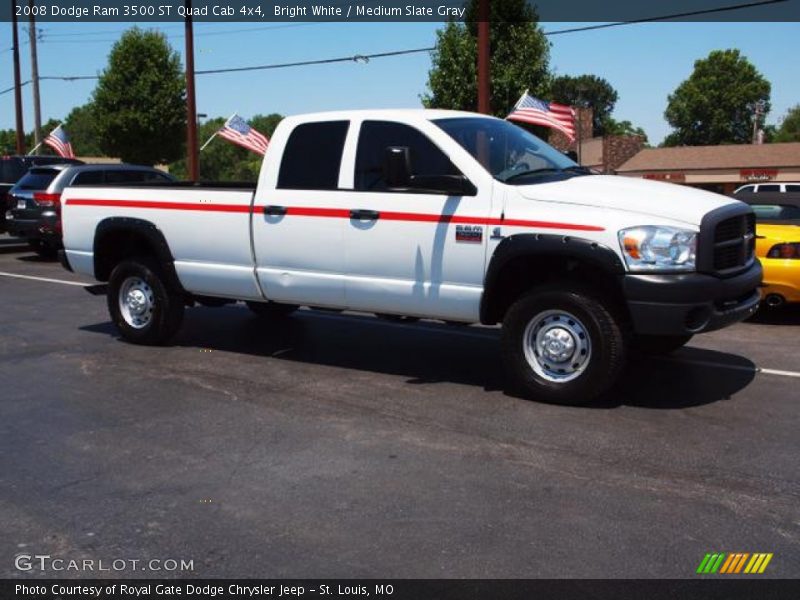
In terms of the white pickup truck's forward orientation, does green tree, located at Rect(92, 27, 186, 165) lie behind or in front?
behind

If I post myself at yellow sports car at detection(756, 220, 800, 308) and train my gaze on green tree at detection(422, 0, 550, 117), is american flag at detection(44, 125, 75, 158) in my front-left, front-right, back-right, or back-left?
front-left

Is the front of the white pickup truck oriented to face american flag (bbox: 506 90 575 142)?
no

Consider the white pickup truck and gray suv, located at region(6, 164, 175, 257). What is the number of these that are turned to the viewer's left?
0

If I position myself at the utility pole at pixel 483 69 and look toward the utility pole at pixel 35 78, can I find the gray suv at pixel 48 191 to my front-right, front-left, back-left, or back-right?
front-left

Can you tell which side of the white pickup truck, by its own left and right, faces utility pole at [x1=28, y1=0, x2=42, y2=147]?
back

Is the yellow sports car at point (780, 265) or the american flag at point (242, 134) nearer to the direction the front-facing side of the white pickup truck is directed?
the yellow sports car

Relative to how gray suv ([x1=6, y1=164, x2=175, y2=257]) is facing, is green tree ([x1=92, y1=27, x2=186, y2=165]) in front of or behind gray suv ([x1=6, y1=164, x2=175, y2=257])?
in front

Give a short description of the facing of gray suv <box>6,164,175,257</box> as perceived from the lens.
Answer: facing away from the viewer and to the right of the viewer

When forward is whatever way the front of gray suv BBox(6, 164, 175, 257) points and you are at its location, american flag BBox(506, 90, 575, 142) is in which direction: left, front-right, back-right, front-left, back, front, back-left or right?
front-right

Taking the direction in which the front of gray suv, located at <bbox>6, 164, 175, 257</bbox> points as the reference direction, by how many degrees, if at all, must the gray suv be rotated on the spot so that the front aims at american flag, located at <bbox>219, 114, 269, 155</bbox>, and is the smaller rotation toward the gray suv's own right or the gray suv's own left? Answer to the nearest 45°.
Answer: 0° — it already faces it

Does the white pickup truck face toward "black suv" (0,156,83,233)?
no

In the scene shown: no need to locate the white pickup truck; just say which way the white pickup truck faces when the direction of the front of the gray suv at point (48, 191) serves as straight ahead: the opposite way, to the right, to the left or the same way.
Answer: to the right

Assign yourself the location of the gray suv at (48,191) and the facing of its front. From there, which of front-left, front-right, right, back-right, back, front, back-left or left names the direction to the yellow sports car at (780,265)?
right

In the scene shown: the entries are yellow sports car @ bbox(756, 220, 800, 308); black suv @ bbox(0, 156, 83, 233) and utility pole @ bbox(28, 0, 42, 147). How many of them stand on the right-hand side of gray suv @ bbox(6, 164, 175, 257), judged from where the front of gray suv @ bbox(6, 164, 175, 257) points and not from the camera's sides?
1

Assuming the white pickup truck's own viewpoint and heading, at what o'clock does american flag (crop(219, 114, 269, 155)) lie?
The american flag is roughly at 7 o'clock from the white pickup truck.

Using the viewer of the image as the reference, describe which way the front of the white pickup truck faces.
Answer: facing the viewer and to the right of the viewer

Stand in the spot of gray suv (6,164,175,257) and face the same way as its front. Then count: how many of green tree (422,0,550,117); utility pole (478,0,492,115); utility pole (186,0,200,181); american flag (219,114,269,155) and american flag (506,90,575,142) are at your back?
0

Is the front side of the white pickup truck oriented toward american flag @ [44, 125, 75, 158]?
no

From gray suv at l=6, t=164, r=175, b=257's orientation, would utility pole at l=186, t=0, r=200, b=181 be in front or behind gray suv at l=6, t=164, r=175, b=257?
in front
